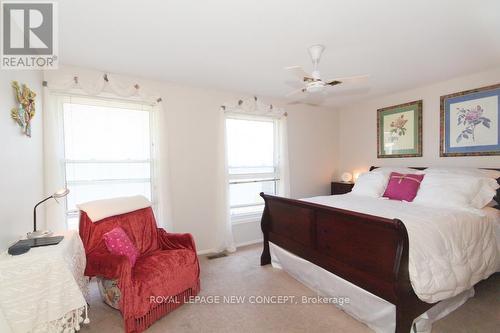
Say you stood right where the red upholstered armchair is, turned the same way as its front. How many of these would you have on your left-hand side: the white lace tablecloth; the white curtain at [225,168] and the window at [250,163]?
2

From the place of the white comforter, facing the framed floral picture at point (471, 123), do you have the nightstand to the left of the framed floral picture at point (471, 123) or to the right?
left

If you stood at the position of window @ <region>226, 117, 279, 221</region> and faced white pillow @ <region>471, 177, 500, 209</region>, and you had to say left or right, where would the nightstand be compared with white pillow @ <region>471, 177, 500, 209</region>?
left

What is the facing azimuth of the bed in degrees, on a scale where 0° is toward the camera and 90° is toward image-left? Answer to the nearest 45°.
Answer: approximately 45°

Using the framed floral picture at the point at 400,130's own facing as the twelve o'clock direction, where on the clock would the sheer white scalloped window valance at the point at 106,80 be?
The sheer white scalloped window valance is roughly at 12 o'clock from the framed floral picture.

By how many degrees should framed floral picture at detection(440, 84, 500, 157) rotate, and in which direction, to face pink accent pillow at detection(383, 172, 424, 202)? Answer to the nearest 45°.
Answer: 0° — it already faces it

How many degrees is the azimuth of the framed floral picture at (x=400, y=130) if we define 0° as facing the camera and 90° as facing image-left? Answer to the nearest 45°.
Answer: approximately 45°

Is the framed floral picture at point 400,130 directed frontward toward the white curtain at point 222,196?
yes

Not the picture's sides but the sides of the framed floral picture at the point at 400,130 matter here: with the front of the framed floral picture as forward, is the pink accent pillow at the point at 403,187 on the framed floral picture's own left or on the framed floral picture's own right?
on the framed floral picture's own left

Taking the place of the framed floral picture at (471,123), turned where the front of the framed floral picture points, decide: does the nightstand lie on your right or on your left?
on your right

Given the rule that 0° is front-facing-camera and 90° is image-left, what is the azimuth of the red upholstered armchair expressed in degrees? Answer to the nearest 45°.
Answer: approximately 315°

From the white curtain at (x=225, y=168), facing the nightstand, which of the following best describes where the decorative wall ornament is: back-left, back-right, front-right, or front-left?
back-right
